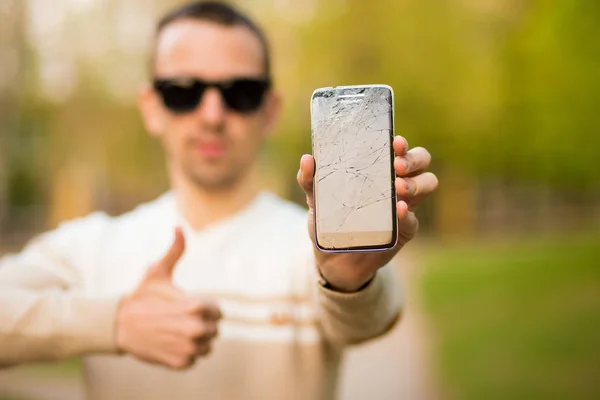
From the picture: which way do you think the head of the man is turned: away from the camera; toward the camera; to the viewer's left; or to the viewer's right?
toward the camera

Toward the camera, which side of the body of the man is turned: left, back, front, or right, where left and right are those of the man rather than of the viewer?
front
